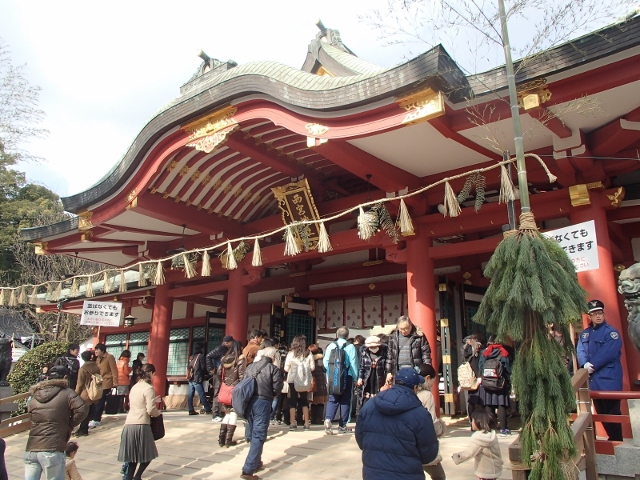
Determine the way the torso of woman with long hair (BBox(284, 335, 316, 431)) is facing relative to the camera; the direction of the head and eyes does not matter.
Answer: away from the camera

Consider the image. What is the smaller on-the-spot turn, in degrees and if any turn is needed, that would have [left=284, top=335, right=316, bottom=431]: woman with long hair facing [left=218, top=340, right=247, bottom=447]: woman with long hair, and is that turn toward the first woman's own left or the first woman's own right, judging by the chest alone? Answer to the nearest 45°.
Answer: approximately 135° to the first woman's own left

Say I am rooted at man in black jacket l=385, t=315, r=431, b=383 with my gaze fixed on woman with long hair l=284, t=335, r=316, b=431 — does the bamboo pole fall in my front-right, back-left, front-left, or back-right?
back-left

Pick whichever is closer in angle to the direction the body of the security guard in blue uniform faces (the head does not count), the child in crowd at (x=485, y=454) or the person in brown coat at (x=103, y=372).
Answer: the child in crowd

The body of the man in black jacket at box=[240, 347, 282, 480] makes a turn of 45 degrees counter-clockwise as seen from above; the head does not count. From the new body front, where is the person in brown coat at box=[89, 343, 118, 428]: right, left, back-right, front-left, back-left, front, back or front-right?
front-left

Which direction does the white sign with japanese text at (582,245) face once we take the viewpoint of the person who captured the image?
facing the viewer

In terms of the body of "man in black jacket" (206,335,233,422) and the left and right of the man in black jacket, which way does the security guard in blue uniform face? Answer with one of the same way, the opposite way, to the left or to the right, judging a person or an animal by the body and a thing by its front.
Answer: the opposite way

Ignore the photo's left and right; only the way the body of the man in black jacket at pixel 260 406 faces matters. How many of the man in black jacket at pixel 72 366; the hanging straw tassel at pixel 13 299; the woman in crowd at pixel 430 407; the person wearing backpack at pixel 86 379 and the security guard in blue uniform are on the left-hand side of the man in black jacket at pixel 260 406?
3

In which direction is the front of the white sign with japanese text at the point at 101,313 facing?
toward the camera

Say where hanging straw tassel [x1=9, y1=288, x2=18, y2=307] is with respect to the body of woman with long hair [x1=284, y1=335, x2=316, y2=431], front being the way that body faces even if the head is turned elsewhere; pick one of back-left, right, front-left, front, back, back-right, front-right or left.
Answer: front-left
